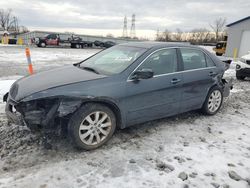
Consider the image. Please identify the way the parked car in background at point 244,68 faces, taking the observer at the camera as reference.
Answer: facing the viewer and to the left of the viewer

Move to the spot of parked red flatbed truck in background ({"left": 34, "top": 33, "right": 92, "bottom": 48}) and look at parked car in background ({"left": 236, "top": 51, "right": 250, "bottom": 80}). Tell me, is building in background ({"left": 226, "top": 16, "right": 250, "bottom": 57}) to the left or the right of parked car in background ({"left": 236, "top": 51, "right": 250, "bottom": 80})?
left

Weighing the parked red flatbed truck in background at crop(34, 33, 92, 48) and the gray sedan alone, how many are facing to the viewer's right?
0

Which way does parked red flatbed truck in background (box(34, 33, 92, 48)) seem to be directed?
to the viewer's left

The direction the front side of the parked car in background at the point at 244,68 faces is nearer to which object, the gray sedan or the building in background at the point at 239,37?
the gray sedan

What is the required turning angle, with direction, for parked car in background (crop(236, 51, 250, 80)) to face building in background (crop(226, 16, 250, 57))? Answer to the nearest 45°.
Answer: approximately 135° to its right

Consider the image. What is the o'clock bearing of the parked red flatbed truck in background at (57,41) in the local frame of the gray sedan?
The parked red flatbed truck in background is roughly at 4 o'clock from the gray sedan.

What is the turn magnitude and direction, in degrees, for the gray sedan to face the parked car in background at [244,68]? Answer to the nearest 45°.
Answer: approximately 180°

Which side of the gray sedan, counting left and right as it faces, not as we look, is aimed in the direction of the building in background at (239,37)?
back

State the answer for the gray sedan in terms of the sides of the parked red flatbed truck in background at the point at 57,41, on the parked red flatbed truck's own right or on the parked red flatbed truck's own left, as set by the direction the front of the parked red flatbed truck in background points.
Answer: on the parked red flatbed truck's own left

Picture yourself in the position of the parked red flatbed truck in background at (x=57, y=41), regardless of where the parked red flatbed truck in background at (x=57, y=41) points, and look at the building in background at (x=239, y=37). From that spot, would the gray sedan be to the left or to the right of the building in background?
right

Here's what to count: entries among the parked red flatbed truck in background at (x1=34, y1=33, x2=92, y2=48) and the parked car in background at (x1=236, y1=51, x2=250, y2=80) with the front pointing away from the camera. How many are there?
0

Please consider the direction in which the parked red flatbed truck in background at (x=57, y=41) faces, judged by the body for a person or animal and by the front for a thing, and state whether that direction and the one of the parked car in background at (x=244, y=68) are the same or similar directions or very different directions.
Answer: same or similar directions

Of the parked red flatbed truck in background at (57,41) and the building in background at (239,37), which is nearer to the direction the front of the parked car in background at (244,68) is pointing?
the parked red flatbed truck in background
